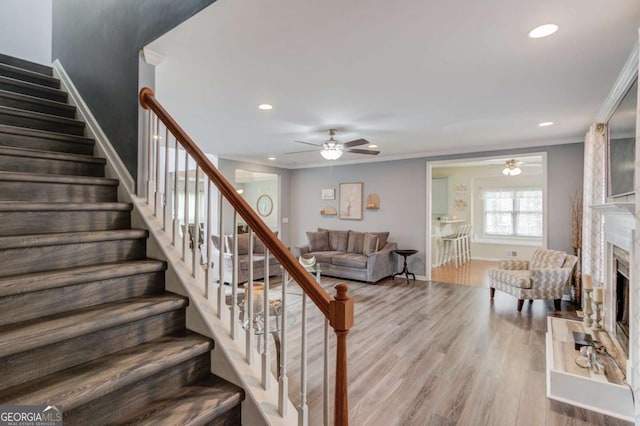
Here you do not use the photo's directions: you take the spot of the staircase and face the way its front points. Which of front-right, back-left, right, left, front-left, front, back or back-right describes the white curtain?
front-left

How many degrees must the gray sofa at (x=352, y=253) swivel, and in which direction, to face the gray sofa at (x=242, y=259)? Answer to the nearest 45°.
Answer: approximately 45° to its right

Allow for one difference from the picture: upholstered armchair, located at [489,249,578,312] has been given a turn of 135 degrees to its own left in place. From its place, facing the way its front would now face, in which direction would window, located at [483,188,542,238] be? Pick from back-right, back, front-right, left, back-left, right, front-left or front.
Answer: left

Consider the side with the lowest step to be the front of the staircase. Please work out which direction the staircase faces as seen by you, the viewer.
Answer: facing the viewer and to the right of the viewer

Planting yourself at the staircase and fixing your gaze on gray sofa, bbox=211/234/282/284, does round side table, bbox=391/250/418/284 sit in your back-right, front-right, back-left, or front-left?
front-right

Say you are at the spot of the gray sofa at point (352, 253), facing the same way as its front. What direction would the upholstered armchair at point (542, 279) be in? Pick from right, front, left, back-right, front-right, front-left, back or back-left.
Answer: left

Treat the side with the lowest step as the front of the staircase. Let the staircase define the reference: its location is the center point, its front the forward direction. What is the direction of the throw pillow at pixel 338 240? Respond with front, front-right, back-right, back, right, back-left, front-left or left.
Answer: left

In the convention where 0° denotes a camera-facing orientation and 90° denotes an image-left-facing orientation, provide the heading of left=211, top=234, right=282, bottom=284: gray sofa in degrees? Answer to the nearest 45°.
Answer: approximately 315°

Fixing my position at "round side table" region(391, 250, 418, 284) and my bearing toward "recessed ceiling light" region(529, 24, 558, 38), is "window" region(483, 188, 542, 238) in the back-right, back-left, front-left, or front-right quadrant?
back-left

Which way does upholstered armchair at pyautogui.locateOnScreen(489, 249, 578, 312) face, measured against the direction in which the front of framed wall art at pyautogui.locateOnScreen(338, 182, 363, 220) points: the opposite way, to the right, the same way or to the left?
to the right

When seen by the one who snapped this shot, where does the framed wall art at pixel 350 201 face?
facing the viewer

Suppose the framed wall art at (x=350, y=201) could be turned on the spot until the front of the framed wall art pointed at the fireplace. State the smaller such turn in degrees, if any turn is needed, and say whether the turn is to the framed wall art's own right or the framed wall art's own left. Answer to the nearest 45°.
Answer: approximately 45° to the framed wall art's own left

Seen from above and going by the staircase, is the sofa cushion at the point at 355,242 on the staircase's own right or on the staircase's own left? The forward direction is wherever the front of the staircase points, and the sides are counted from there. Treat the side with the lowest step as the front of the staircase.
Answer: on the staircase's own left

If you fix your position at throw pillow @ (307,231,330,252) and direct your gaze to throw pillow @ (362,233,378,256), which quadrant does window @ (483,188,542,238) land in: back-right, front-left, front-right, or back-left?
front-left

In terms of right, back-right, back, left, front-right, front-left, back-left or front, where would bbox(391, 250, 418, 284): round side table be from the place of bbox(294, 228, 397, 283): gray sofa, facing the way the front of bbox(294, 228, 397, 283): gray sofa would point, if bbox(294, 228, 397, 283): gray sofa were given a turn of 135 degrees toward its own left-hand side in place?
front

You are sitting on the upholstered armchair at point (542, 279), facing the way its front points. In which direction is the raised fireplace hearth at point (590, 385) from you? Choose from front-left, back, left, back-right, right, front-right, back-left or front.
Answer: front-left
